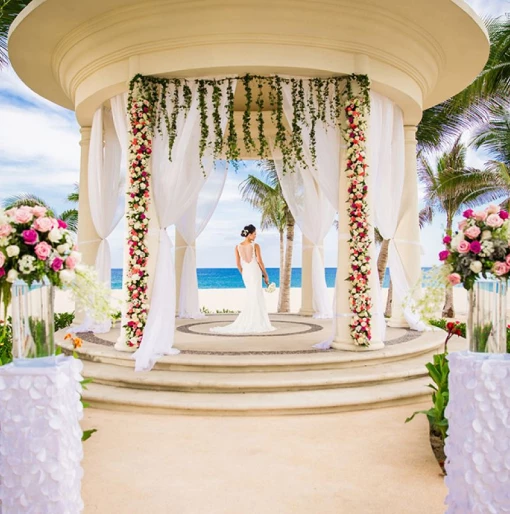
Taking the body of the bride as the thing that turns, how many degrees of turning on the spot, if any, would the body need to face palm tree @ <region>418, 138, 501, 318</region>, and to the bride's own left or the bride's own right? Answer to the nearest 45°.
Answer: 0° — they already face it

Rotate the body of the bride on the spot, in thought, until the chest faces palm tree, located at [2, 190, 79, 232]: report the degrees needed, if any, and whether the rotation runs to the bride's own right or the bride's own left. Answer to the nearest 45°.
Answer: approximately 90° to the bride's own left

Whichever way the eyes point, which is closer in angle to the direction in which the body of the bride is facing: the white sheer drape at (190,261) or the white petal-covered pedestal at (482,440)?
the white sheer drape

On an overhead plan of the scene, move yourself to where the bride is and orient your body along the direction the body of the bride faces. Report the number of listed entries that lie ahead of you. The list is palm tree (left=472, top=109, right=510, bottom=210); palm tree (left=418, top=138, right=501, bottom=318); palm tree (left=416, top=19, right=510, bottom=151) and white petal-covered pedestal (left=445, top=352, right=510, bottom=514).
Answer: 3

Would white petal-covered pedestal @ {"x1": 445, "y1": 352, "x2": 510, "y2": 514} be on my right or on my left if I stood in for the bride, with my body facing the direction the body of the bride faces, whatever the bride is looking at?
on my right

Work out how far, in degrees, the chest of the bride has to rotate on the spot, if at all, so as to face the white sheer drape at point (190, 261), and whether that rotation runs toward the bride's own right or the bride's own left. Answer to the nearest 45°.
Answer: approximately 90° to the bride's own left

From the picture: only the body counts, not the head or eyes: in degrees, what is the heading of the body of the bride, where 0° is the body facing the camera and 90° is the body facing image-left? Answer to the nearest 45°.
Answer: approximately 225°

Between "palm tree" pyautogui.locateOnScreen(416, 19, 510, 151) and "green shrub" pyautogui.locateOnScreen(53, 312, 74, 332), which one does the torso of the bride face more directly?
the palm tree

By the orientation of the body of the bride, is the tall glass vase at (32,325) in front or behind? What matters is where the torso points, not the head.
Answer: behind

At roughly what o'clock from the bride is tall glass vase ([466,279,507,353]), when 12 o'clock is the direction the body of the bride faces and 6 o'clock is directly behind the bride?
The tall glass vase is roughly at 4 o'clock from the bride.

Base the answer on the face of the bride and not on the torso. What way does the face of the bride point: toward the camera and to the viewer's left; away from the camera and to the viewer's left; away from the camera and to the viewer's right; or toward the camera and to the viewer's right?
away from the camera and to the viewer's right
